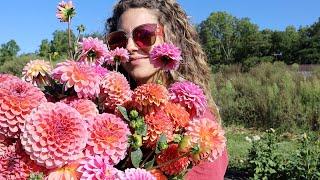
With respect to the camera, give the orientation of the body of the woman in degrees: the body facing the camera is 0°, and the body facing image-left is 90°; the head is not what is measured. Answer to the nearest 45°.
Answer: approximately 45°
